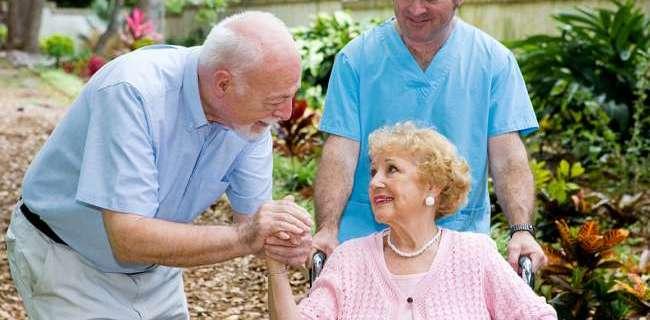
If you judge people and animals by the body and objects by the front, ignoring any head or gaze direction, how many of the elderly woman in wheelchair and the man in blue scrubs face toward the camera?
2

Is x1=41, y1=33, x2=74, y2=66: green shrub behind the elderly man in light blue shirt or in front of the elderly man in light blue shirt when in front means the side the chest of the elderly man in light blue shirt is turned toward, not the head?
behind

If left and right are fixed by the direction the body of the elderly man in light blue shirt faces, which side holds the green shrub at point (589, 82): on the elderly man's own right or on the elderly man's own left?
on the elderly man's own left

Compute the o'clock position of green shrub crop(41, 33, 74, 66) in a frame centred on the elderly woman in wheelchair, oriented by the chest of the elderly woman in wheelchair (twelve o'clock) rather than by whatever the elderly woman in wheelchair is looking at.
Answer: The green shrub is roughly at 5 o'clock from the elderly woman in wheelchair.

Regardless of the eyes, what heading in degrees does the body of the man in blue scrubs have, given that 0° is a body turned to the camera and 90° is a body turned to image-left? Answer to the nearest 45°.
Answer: approximately 0°

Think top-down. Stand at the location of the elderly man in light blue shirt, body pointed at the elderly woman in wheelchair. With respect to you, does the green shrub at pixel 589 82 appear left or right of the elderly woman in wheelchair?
left

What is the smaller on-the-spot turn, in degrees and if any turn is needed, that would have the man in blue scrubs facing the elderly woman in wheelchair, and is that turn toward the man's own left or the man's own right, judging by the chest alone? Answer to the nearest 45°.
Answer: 0° — they already face them

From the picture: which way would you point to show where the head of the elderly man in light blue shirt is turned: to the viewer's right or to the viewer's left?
to the viewer's right

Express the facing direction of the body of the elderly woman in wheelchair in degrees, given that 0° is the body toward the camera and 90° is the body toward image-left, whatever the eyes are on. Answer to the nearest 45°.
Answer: approximately 0°
